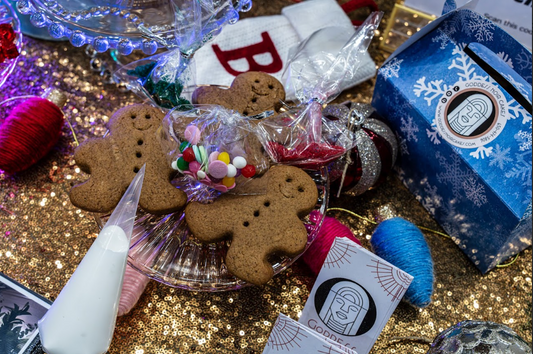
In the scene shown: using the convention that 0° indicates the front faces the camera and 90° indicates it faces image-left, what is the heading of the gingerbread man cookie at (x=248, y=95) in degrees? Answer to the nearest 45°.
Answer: approximately 0°
